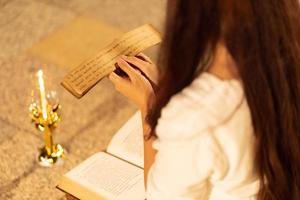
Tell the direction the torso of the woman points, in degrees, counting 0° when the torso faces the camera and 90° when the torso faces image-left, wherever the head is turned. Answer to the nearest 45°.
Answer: approximately 135°

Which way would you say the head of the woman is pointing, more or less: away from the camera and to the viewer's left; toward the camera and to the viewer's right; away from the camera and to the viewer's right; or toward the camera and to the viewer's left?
away from the camera and to the viewer's left

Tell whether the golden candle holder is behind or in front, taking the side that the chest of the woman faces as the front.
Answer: in front

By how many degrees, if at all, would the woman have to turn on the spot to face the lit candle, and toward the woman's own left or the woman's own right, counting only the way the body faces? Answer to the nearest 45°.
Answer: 0° — they already face it
